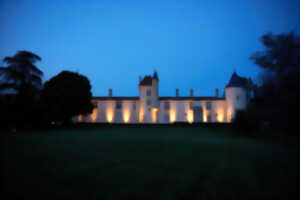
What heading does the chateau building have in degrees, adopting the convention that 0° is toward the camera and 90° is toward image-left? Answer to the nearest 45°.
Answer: approximately 0°

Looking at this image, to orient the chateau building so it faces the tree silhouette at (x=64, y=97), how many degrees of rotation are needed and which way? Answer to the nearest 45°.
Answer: approximately 45° to its right

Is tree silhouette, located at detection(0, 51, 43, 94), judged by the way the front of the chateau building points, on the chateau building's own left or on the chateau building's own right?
on the chateau building's own right
